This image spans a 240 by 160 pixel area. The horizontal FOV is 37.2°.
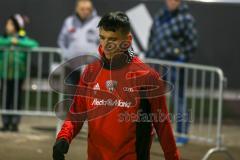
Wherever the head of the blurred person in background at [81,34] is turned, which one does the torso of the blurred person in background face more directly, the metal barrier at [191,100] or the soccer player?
the soccer player

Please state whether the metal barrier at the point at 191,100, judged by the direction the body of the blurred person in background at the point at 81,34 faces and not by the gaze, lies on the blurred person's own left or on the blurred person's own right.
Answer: on the blurred person's own left

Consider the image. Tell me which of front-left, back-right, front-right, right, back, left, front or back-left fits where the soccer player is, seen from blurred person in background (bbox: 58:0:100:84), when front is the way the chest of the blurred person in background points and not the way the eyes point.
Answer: front

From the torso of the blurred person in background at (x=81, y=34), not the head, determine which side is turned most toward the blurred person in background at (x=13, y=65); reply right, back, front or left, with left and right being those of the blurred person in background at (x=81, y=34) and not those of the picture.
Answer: right

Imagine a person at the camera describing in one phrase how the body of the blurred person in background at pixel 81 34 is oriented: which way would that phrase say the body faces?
toward the camera

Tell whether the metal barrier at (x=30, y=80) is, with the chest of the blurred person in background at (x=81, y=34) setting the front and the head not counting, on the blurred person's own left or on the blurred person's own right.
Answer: on the blurred person's own right

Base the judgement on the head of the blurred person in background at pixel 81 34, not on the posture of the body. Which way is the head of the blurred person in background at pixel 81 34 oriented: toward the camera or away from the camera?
toward the camera

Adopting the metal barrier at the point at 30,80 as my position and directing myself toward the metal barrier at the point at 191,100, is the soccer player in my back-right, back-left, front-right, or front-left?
front-right

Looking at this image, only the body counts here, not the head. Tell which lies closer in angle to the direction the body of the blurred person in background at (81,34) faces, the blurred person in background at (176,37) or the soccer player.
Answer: the soccer player

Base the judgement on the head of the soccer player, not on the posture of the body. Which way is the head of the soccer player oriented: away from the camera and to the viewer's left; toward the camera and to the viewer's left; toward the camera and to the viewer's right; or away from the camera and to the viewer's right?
toward the camera and to the viewer's left

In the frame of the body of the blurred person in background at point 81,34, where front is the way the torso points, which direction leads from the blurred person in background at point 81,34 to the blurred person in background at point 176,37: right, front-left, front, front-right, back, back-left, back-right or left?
left
